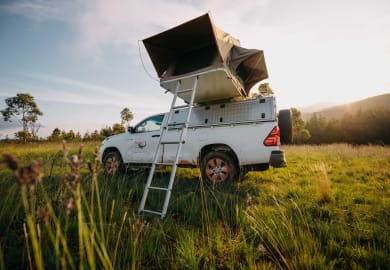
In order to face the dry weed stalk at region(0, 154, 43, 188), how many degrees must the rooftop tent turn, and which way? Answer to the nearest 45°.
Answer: approximately 45° to its left

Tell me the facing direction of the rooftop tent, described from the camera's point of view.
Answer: facing the viewer and to the left of the viewer

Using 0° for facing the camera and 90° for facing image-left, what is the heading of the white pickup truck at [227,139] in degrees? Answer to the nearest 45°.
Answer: approximately 135°

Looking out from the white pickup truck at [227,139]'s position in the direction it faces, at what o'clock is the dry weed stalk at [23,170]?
The dry weed stalk is roughly at 8 o'clock from the white pickup truck.
